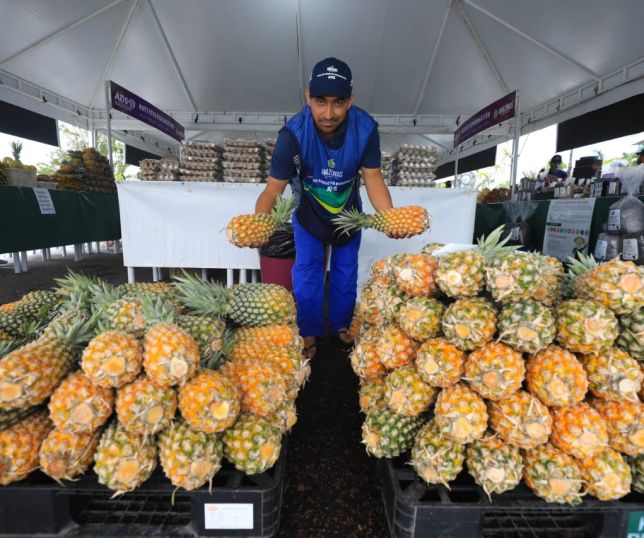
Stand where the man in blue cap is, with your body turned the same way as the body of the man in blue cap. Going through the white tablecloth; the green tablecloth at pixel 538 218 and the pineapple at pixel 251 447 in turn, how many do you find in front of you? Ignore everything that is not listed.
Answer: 1

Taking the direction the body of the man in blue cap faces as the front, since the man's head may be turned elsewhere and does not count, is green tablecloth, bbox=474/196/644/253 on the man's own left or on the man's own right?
on the man's own left

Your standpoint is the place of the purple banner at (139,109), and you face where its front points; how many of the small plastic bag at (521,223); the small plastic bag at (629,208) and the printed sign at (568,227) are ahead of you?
3

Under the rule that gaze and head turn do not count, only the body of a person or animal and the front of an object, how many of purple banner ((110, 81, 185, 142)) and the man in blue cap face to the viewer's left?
0

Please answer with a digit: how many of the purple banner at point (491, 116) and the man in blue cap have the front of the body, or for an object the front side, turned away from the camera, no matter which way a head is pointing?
0

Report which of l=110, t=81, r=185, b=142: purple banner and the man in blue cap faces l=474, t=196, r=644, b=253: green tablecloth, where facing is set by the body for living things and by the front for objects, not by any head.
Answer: the purple banner

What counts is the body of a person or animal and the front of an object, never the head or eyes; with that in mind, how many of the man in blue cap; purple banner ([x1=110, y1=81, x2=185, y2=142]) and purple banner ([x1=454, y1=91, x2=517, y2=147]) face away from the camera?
0

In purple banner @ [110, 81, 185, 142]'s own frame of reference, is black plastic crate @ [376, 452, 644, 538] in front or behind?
in front

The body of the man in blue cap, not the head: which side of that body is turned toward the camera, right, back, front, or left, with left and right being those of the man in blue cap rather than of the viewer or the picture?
front

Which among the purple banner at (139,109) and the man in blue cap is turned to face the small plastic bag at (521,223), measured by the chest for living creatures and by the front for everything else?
the purple banner

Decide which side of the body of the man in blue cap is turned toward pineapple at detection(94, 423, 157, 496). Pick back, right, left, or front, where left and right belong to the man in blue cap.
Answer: front

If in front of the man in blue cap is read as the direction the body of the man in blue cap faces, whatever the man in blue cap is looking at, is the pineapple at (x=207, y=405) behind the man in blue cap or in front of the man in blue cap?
in front

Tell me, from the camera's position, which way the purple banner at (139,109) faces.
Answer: facing the viewer and to the right of the viewer

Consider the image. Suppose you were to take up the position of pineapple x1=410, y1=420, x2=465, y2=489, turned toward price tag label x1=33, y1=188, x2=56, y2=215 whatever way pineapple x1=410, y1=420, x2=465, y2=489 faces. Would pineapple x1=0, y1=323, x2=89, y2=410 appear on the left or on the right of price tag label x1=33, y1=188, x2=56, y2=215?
left

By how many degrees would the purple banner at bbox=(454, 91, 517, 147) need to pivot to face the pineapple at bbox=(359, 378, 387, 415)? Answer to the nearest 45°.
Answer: approximately 45° to its left

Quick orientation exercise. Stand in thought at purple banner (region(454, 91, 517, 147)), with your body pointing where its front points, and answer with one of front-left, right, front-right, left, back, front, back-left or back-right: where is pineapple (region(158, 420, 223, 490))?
front-left

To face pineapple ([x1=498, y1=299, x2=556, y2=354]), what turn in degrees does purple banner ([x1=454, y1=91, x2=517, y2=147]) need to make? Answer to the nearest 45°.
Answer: approximately 45° to its left

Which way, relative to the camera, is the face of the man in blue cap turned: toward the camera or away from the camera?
toward the camera
